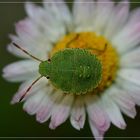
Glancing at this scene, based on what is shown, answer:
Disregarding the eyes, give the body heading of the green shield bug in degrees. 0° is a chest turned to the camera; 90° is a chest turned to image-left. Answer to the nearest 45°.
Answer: approximately 90°
